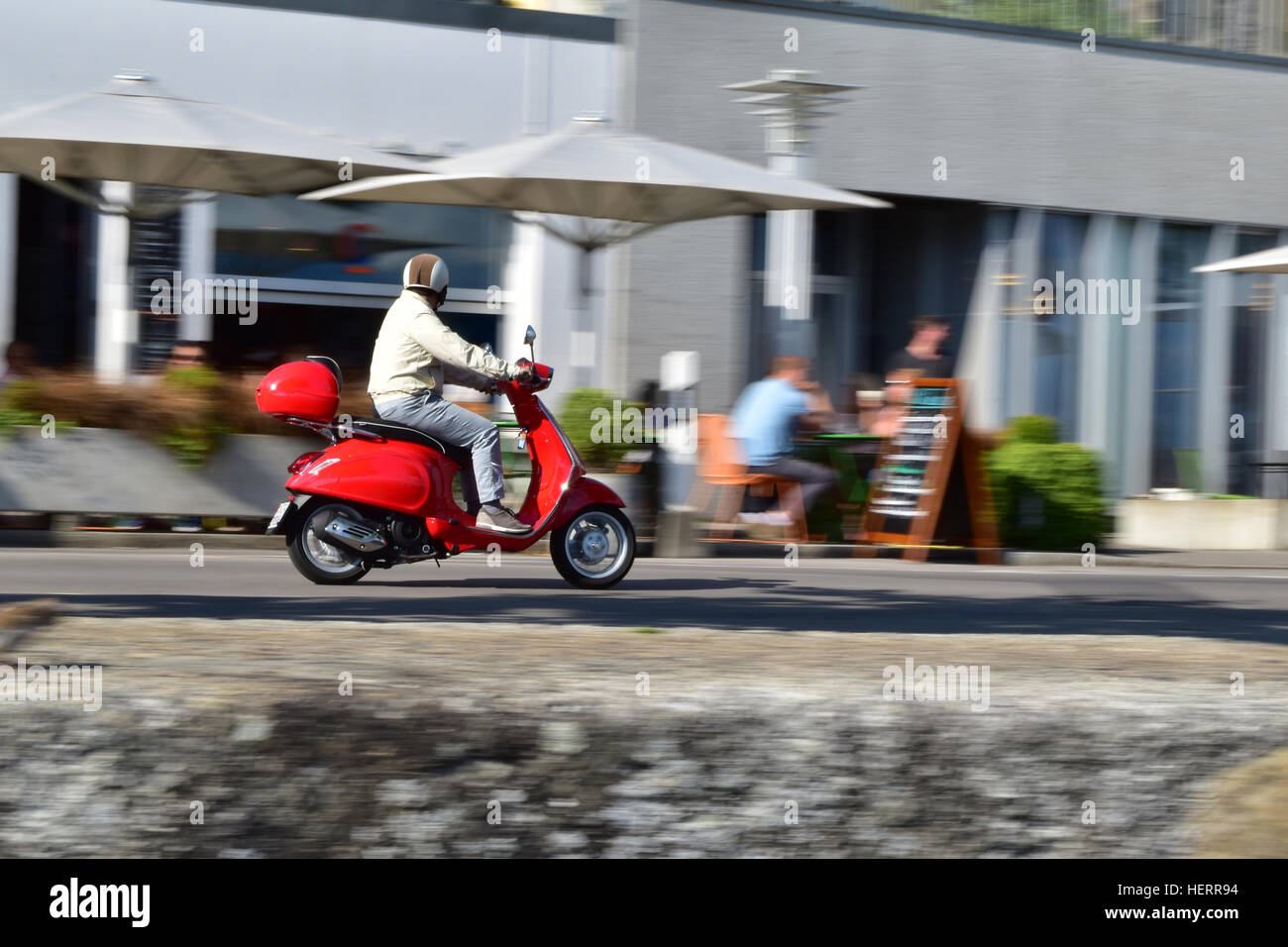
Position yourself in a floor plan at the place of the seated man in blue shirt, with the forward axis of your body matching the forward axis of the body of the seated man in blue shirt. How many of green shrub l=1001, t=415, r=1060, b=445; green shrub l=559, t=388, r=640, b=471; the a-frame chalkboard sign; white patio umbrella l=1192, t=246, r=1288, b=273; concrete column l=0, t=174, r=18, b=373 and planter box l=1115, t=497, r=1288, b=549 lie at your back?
2

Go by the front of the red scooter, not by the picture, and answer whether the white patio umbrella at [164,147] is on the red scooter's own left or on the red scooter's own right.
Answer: on the red scooter's own left

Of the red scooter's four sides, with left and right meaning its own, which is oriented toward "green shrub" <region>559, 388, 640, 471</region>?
left

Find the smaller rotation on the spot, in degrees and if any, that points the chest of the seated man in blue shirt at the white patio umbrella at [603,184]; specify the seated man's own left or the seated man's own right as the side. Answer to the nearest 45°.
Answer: approximately 135° to the seated man's own right

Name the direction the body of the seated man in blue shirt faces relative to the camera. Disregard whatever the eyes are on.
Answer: to the viewer's right

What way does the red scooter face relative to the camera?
to the viewer's right

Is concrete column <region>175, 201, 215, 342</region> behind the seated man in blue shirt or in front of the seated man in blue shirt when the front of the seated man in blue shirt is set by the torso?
behind

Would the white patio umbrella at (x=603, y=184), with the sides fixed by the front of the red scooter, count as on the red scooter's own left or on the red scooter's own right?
on the red scooter's own left

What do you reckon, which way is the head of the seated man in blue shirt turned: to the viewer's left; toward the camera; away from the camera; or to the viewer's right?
to the viewer's right

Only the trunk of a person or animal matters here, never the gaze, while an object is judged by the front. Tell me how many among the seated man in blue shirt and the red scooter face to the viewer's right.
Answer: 2

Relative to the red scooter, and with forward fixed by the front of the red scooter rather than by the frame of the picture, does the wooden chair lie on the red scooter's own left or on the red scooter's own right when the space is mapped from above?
on the red scooter's own left
